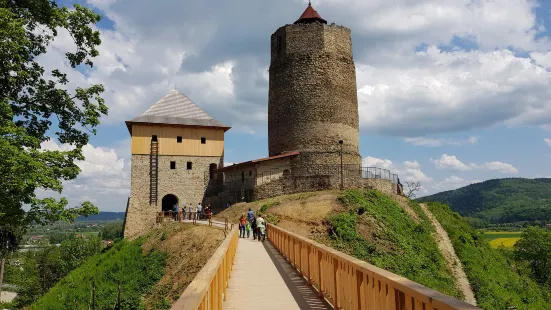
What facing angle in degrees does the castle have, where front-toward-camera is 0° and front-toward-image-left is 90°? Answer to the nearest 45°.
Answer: approximately 0°

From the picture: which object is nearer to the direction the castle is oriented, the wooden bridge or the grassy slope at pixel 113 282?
the wooden bridge

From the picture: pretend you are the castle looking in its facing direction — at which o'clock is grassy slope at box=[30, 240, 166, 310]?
The grassy slope is roughly at 1 o'clock from the castle.

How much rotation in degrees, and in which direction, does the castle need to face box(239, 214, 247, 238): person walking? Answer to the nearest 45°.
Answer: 0° — it already faces them

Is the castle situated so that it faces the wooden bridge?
yes
